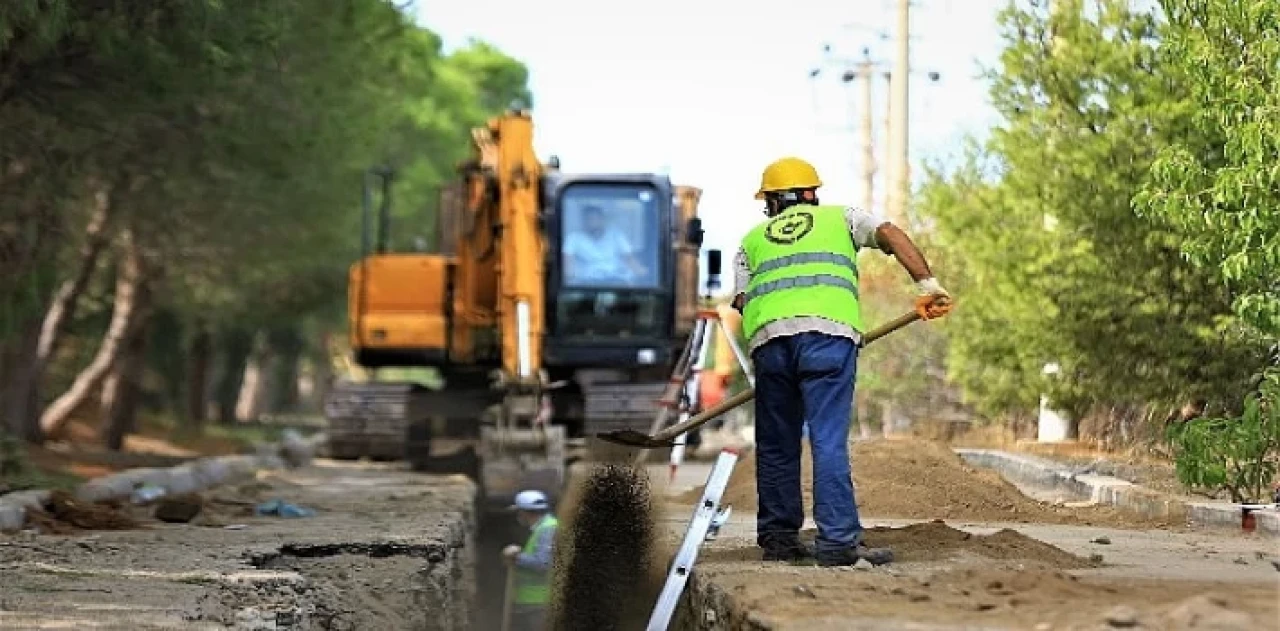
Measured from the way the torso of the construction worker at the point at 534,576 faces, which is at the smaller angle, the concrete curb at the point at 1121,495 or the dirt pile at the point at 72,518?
the dirt pile

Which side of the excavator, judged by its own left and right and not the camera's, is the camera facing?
front

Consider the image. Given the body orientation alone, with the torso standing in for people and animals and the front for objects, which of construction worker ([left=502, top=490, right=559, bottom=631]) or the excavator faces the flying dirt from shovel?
the excavator

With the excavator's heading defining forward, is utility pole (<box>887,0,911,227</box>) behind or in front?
behind

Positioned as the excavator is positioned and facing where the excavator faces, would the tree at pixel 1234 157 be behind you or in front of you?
in front

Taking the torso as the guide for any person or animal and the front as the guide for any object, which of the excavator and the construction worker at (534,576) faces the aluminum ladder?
the excavator
